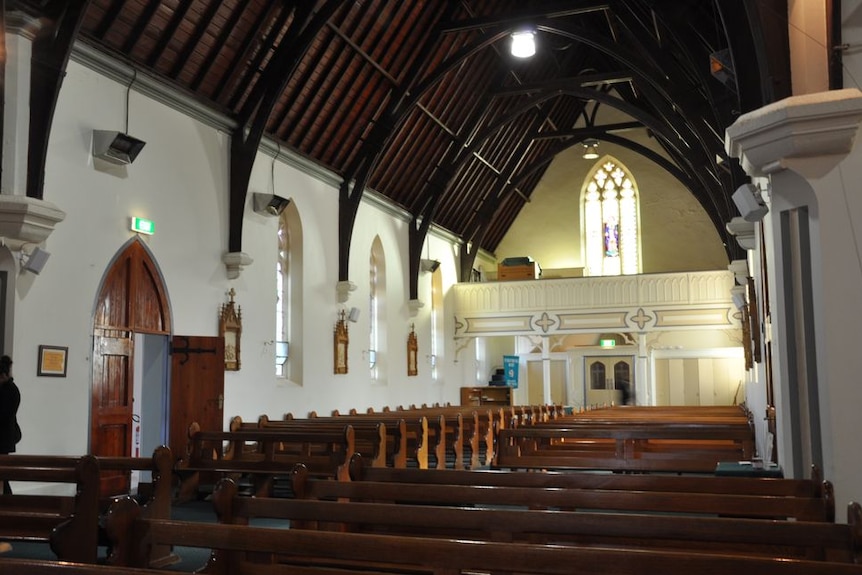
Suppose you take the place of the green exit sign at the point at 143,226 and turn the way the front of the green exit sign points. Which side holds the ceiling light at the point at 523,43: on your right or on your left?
on your left

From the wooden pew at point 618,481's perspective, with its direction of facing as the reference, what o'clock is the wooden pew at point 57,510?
the wooden pew at point 57,510 is roughly at 3 o'clock from the wooden pew at point 618,481.

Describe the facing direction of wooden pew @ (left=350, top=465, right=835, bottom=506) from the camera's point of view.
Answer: facing the viewer

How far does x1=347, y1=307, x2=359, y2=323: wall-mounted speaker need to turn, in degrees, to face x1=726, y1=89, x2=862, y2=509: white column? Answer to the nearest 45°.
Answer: approximately 45° to its right

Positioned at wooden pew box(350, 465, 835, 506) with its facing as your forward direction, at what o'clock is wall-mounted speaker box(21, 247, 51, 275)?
The wall-mounted speaker is roughly at 4 o'clock from the wooden pew.

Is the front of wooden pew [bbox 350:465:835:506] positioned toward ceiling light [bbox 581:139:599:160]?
no

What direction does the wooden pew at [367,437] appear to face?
toward the camera

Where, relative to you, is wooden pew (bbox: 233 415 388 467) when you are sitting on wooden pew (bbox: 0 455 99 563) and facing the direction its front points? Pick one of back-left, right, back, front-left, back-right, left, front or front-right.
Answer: back

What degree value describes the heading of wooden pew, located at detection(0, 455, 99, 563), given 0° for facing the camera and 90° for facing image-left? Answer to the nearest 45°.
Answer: approximately 45°

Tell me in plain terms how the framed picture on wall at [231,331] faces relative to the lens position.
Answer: facing the viewer and to the right of the viewer

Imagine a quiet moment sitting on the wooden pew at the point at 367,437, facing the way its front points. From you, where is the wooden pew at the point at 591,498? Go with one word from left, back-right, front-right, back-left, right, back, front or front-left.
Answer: front

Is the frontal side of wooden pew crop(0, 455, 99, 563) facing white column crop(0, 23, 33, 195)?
no

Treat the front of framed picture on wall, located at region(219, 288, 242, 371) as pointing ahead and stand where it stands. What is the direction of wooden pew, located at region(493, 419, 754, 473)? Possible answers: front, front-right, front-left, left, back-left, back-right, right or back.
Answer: front

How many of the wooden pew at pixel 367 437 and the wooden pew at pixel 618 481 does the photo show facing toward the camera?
2

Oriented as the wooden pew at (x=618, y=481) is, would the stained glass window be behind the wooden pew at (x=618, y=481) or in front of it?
behind

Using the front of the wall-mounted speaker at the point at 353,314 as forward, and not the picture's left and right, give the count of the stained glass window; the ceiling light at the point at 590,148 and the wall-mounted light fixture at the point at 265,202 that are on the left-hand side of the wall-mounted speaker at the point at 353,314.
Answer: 2

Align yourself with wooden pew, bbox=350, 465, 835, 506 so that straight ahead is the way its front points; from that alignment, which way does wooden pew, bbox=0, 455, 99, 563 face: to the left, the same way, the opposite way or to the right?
the same way

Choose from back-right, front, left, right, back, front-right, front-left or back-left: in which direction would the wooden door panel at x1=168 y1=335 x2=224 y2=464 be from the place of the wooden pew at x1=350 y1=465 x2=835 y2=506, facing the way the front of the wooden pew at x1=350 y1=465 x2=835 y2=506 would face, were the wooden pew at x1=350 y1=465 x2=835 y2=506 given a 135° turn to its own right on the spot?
front

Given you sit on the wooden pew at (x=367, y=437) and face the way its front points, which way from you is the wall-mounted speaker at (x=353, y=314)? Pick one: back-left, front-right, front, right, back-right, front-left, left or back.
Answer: back

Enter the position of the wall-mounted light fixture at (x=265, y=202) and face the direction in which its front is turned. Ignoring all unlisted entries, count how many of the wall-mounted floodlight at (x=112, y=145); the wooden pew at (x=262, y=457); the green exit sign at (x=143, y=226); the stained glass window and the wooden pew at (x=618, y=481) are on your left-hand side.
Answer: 1
